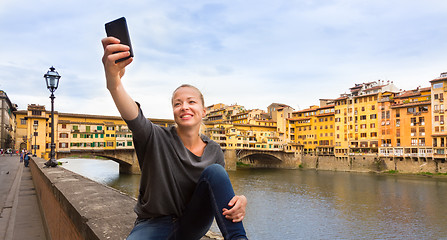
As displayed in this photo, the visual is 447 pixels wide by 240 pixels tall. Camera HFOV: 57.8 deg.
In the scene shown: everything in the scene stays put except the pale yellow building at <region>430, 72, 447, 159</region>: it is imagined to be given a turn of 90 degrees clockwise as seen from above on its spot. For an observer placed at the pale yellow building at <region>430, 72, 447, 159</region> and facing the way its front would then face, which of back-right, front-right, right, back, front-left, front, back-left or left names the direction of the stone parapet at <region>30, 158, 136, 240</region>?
back-left

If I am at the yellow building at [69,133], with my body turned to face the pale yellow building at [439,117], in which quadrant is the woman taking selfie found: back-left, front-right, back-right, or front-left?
front-right

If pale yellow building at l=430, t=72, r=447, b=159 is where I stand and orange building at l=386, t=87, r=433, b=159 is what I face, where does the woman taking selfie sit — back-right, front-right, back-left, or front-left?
back-left

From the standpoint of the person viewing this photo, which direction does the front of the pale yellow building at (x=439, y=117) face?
facing the viewer and to the left of the viewer

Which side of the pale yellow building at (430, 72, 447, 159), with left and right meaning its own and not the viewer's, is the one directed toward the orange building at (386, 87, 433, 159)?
right

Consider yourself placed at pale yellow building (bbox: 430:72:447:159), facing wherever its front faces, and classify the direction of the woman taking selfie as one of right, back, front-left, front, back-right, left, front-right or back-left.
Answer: front-left
